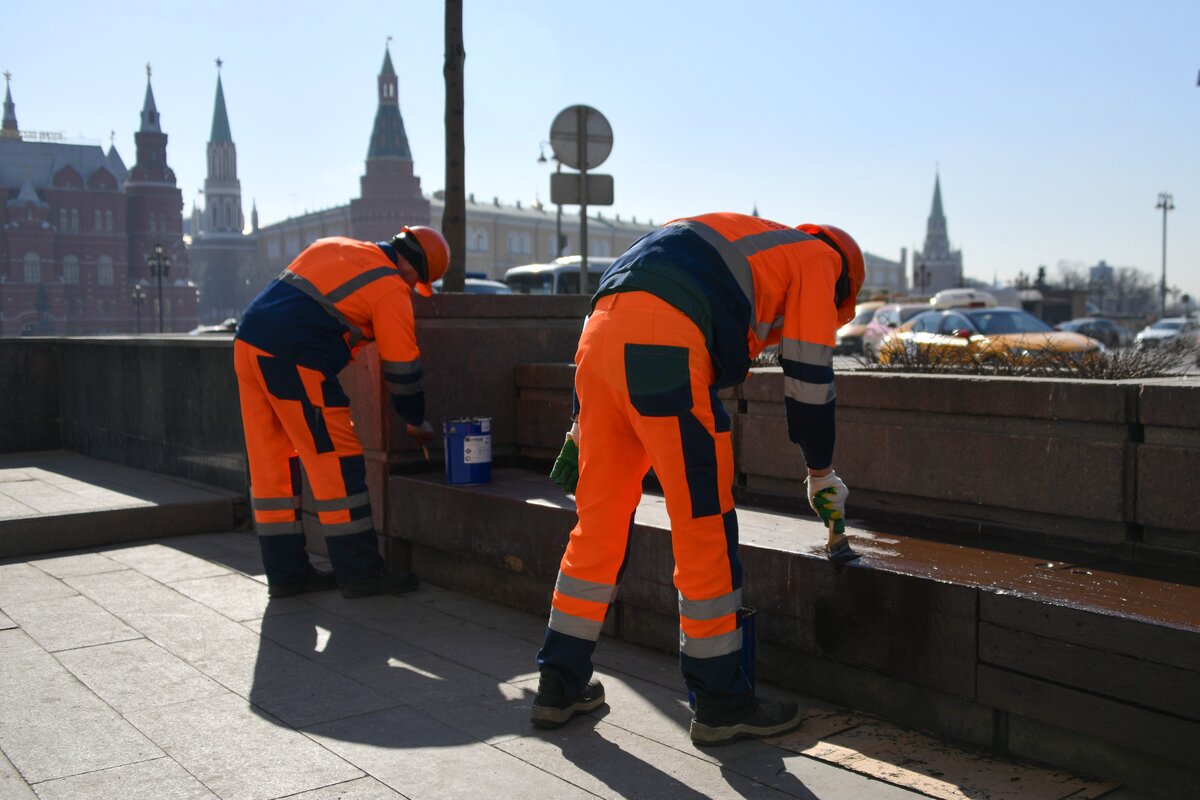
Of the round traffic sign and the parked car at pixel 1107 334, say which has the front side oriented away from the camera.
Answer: the round traffic sign

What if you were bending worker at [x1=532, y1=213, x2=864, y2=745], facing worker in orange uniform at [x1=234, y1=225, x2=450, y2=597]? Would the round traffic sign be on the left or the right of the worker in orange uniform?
right

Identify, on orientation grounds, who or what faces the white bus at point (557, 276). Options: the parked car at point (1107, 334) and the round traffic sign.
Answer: the round traffic sign

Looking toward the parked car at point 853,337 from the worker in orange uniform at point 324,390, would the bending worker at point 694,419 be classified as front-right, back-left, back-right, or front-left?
back-right

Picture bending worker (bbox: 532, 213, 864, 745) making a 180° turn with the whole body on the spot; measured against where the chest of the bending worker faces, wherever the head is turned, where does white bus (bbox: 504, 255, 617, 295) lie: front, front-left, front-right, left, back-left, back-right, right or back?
back-right

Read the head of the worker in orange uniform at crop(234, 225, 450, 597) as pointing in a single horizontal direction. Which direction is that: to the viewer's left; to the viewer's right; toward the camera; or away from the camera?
to the viewer's right

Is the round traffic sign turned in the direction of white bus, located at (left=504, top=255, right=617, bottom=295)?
yes

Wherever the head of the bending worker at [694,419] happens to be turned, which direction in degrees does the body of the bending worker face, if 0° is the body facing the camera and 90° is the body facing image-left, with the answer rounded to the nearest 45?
approximately 225°

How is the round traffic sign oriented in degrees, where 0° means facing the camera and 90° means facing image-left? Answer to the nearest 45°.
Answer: approximately 180°

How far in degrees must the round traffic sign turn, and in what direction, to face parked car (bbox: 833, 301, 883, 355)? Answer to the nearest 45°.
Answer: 0° — it already faces it

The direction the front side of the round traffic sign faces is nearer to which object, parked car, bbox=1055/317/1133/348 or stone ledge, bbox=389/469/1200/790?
the parked car

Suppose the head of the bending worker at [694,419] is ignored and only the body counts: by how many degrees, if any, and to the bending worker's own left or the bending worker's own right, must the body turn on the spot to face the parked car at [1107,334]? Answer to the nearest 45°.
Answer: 0° — they already face it
